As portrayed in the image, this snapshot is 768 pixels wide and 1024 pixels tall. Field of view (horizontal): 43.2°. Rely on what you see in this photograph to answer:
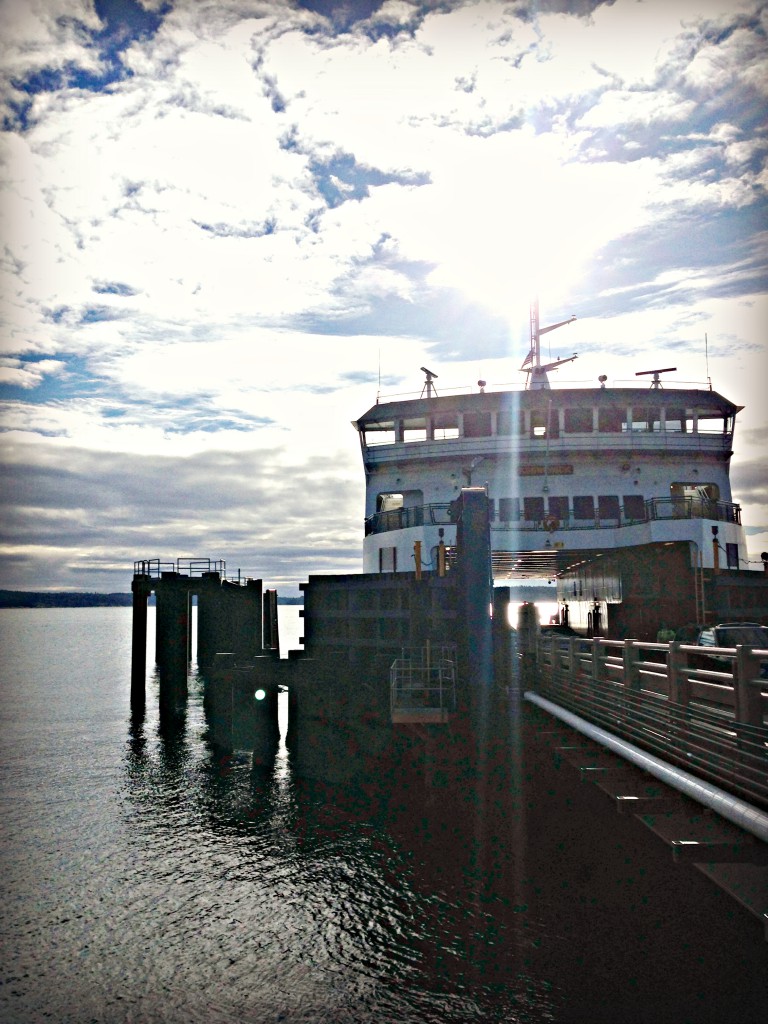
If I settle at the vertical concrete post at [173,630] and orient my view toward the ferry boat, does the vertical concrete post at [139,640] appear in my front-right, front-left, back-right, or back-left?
back-left
